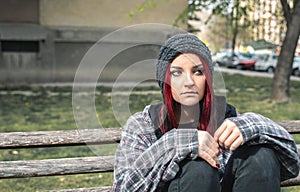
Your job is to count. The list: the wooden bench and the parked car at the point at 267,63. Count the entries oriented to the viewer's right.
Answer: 0

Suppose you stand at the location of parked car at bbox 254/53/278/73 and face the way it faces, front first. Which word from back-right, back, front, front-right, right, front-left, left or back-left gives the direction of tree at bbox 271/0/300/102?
front-left

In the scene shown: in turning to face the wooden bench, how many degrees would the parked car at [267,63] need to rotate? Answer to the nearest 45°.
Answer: approximately 45° to its left

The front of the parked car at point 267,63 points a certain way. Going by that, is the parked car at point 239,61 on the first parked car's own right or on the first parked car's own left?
on the first parked car's own right

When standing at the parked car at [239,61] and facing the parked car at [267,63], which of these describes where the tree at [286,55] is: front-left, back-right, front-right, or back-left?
front-right

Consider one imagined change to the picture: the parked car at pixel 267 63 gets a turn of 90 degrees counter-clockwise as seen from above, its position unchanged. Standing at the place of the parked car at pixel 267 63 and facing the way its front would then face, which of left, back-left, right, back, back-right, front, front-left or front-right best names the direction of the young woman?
front-right

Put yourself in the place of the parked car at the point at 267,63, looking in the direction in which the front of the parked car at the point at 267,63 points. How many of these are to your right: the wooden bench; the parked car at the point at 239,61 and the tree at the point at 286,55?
1

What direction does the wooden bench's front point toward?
toward the camera

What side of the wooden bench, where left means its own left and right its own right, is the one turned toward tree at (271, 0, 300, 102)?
back

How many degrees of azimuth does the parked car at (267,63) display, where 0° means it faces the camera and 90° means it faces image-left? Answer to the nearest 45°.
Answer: approximately 45°
